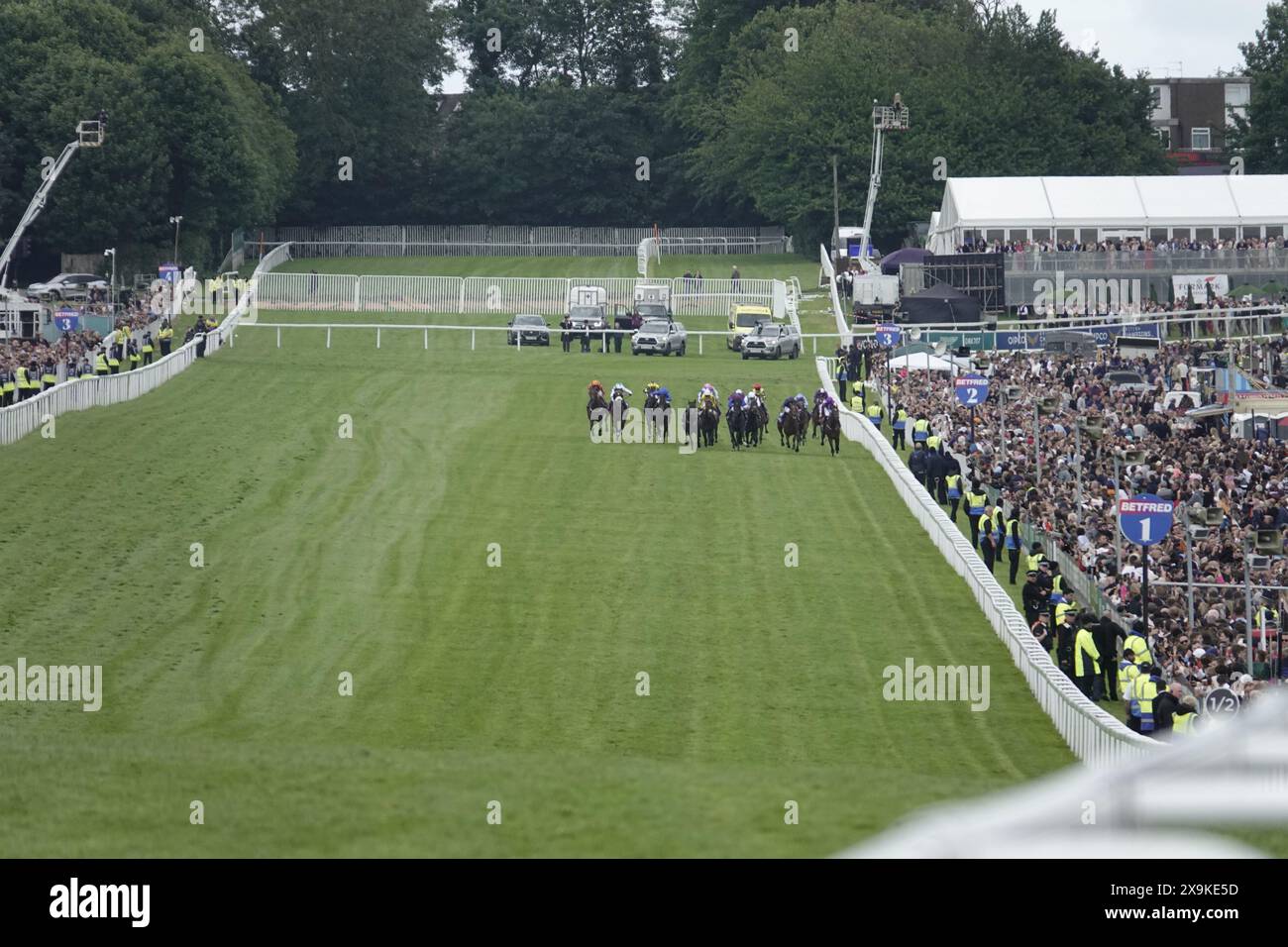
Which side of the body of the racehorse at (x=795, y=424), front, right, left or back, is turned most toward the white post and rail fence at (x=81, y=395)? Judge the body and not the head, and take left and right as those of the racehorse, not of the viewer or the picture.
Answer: right

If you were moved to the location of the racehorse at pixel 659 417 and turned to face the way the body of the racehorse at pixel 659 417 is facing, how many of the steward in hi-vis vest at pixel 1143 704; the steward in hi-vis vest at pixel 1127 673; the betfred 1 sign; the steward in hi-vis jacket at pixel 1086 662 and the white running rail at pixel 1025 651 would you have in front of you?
5

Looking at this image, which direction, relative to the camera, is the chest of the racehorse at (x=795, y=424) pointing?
toward the camera

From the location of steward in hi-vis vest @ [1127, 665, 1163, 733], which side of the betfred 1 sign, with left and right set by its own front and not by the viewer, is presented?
front

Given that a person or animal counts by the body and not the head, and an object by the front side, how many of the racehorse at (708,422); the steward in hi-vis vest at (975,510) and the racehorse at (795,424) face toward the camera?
2

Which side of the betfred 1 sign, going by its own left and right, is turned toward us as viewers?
front

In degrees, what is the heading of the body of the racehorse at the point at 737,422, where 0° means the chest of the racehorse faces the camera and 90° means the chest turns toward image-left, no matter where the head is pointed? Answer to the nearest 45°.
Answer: approximately 0°

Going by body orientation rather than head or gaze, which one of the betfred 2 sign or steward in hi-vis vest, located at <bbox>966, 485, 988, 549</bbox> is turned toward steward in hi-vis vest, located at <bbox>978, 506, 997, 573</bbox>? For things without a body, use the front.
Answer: the betfred 2 sign

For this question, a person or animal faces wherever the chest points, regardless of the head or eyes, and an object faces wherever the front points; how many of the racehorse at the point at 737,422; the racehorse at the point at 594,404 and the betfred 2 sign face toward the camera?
3

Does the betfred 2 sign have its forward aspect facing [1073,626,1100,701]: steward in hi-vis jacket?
yes

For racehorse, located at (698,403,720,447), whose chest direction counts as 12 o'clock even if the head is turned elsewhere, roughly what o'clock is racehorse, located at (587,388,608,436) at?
racehorse, located at (587,388,608,436) is roughly at 4 o'clock from racehorse, located at (698,403,720,447).

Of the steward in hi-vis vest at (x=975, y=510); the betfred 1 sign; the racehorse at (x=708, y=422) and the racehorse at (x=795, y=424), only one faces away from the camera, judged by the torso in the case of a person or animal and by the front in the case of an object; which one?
the steward in hi-vis vest

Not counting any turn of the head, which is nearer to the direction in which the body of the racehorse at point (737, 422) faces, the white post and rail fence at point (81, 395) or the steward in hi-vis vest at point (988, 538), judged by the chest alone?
the steward in hi-vis vest

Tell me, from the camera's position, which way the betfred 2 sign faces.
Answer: facing the viewer

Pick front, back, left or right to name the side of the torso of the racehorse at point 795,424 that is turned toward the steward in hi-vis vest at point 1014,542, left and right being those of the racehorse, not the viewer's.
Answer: front

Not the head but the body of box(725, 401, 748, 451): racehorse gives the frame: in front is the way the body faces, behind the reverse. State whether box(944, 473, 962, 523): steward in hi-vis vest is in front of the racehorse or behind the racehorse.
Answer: in front
